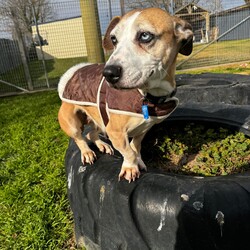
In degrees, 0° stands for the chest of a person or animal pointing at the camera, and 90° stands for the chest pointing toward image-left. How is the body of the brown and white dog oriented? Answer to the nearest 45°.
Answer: approximately 315°

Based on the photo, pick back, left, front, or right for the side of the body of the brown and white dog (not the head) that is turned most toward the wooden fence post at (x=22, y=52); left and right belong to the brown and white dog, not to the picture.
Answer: back

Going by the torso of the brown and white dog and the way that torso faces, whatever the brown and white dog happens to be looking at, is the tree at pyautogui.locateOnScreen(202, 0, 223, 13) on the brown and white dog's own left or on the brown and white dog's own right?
on the brown and white dog's own left

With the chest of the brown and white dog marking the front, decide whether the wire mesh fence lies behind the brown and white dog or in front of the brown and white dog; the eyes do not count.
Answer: behind

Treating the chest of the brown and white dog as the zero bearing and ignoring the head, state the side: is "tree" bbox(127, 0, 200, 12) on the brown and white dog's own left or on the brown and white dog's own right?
on the brown and white dog's own left
